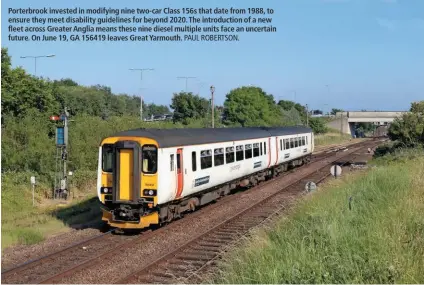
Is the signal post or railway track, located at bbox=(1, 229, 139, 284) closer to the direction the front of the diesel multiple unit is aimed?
the railway track

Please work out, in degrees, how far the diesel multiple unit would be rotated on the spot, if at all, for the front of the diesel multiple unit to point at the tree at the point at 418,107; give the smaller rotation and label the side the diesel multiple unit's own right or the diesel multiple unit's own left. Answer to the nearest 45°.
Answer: approximately 180°

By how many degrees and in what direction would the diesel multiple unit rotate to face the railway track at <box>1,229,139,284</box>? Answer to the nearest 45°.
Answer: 0° — it already faces it

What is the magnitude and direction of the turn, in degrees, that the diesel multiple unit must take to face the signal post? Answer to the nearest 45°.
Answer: approximately 90° to its right

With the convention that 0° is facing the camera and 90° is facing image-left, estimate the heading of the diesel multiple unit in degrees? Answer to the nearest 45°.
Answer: approximately 45°
